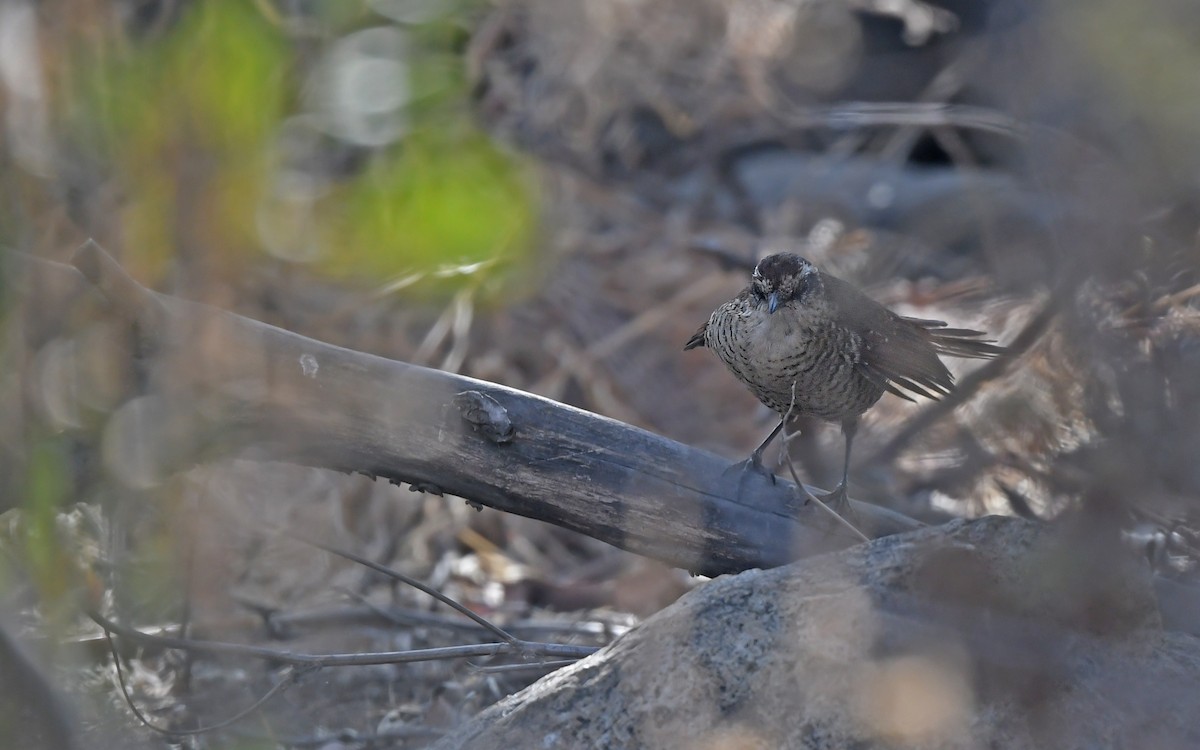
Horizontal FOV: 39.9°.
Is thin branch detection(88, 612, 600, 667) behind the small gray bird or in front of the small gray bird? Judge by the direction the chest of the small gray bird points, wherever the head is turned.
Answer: in front

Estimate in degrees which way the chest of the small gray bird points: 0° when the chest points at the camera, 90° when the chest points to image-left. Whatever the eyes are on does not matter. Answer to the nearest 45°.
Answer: approximately 45°
